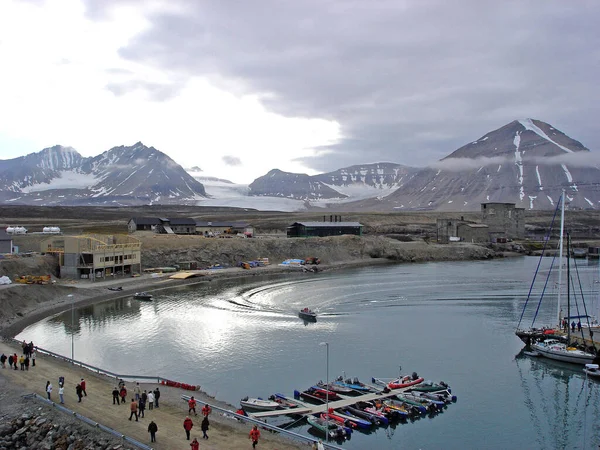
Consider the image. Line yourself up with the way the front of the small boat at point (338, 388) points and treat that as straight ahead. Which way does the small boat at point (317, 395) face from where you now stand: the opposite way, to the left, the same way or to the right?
the same way

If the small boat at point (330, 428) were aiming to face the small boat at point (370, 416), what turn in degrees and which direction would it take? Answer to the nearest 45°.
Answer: approximately 90° to its right

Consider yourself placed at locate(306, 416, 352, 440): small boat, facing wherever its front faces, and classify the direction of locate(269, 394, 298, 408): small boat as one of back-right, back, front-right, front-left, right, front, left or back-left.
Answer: front

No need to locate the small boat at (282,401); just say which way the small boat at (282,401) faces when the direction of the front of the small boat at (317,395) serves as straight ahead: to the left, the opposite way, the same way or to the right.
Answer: the same way
